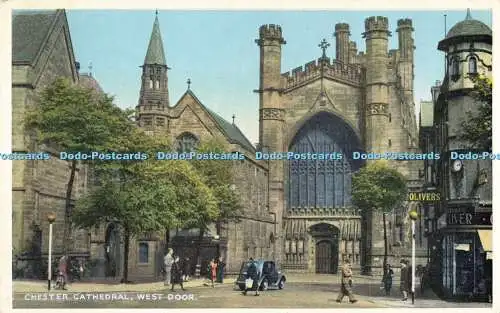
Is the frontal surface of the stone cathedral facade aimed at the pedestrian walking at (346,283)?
yes

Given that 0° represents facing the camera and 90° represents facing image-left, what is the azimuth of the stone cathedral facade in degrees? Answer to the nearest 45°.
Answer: approximately 0°

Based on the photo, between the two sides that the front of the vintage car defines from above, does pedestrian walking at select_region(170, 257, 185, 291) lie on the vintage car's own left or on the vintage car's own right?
on the vintage car's own right

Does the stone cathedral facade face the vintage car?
yes
